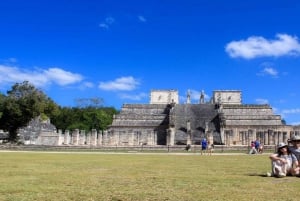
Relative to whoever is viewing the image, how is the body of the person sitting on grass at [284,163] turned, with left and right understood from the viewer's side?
facing the viewer and to the left of the viewer
